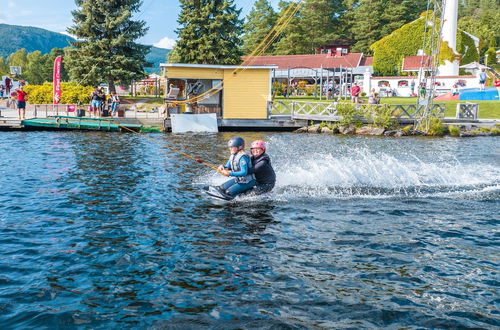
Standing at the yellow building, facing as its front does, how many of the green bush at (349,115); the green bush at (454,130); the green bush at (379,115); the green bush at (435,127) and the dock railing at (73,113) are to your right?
1

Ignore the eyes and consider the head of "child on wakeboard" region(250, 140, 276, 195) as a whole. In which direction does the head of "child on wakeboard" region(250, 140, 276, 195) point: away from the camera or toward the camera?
toward the camera

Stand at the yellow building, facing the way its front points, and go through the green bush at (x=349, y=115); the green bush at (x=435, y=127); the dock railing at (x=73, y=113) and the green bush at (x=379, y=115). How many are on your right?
1

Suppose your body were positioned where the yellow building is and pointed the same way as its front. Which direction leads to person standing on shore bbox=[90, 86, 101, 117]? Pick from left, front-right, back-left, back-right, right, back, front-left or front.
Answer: right

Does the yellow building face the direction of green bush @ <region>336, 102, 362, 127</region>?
no

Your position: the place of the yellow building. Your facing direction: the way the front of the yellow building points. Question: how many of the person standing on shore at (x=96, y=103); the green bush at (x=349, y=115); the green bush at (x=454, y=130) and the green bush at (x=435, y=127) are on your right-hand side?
1

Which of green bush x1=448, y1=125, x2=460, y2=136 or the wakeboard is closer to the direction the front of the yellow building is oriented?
the wakeboard

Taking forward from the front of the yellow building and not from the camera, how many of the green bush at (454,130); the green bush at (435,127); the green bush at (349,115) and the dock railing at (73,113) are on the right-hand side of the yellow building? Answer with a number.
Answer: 1

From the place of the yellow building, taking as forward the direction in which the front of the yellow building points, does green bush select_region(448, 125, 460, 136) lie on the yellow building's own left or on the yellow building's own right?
on the yellow building's own left

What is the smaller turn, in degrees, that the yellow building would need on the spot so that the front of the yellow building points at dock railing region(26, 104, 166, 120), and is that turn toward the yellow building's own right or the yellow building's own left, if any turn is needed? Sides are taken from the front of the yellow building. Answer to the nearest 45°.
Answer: approximately 90° to the yellow building's own right

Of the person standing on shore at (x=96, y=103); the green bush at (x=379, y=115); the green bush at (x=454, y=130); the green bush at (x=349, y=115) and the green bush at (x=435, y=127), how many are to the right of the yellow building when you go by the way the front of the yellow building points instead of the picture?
1

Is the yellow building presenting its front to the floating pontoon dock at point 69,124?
no

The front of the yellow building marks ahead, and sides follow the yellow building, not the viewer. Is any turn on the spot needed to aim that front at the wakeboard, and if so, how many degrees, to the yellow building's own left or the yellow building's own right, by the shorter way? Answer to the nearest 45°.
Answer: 0° — it already faces it

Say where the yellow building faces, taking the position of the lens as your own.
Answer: facing the viewer

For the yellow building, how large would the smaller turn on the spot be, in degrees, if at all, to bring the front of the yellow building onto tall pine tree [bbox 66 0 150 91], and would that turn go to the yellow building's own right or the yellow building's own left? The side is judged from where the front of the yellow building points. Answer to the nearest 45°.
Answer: approximately 135° to the yellow building's own right

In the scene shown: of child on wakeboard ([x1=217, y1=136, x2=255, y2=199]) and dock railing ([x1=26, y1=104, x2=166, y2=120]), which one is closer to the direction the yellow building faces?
the child on wakeboard

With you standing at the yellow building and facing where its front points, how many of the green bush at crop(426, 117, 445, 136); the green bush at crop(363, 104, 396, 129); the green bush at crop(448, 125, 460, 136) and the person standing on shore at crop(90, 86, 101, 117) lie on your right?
1

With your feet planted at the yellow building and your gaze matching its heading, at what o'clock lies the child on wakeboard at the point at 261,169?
The child on wakeboard is roughly at 12 o'clock from the yellow building.

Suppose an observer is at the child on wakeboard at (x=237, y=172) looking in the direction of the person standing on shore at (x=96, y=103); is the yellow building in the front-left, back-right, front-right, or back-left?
front-right

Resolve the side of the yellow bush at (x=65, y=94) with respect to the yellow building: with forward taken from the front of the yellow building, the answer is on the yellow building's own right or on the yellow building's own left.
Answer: on the yellow building's own right
